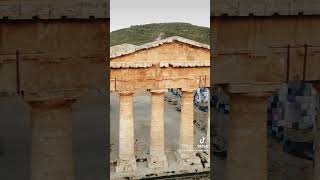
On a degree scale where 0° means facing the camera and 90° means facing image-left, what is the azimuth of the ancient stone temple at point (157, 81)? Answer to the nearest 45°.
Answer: approximately 0°
